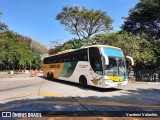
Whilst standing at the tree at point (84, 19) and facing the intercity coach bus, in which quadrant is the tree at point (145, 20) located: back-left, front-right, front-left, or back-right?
front-left

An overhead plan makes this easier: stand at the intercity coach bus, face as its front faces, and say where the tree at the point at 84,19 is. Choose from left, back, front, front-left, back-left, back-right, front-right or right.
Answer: back-left

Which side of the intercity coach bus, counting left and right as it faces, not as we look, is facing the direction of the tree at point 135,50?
left

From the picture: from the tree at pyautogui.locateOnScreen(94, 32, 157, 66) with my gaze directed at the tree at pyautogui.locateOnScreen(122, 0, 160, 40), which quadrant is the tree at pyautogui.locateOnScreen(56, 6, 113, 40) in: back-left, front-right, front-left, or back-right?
front-left

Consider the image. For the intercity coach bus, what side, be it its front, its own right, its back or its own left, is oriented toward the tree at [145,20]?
left

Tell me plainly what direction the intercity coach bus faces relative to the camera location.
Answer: facing the viewer and to the right of the viewer

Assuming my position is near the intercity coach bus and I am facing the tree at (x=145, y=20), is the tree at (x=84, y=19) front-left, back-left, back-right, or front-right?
front-left
